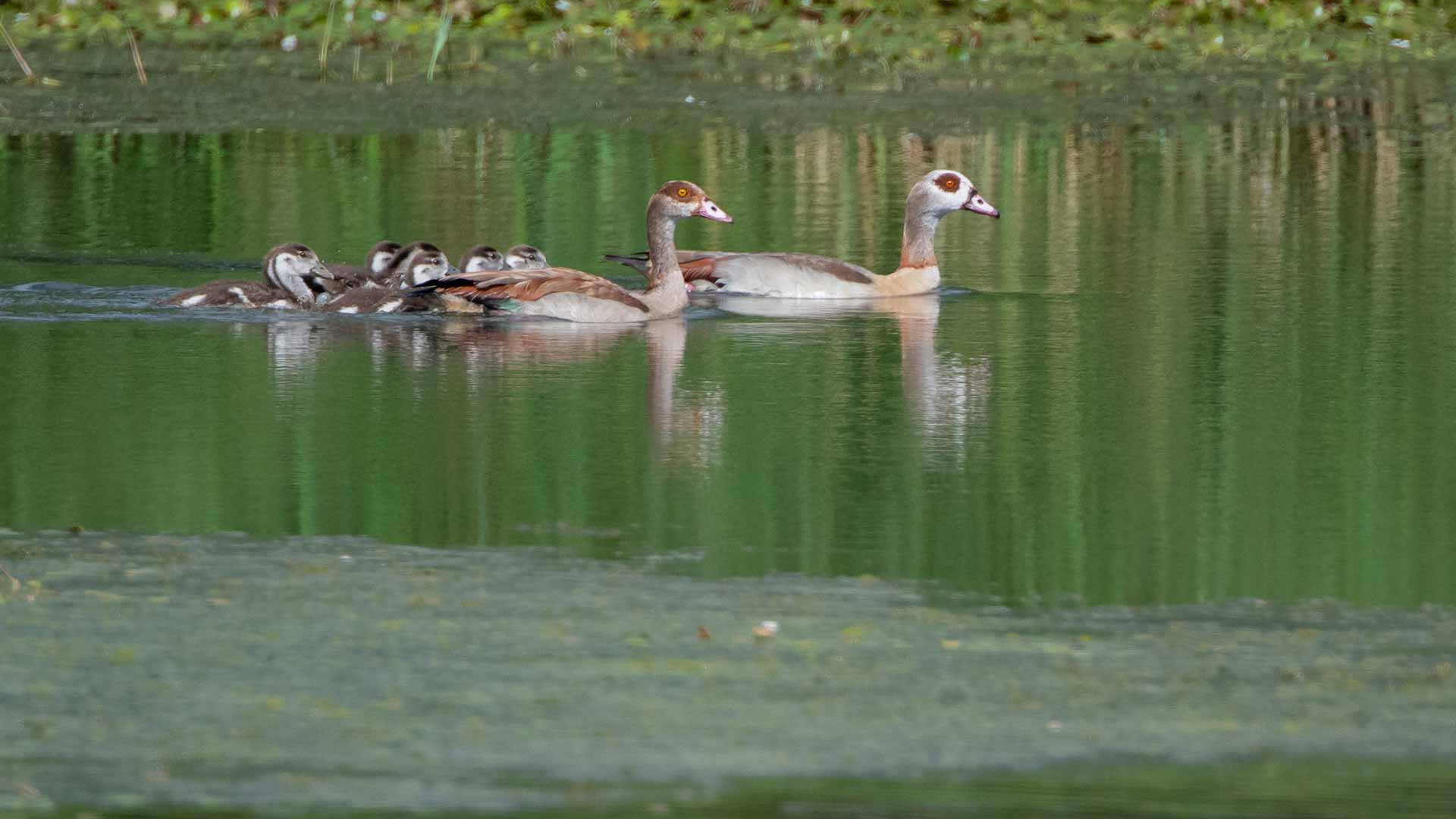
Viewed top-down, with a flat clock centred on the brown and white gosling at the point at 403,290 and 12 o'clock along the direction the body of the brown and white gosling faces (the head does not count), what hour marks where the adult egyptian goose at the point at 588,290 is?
The adult egyptian goose is roughly at 1 o'clock from the brown and white gosling.

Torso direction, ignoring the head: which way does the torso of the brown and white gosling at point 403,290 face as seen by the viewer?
to the viewer's right

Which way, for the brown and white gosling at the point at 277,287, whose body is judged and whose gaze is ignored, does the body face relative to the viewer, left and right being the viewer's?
facing to the right of the viewer

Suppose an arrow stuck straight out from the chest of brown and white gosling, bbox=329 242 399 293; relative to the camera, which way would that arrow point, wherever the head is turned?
to the viewer's right

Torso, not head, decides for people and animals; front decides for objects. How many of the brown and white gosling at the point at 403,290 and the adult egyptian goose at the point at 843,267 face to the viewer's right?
2

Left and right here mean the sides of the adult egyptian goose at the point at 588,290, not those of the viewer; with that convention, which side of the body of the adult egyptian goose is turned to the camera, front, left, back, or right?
right

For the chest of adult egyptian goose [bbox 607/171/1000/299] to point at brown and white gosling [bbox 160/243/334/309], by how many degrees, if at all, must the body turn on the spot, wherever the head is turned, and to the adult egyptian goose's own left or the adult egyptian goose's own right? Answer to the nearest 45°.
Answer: approximately 180°

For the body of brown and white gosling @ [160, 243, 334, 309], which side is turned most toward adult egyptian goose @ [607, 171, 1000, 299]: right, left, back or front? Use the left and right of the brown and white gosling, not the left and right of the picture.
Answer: front

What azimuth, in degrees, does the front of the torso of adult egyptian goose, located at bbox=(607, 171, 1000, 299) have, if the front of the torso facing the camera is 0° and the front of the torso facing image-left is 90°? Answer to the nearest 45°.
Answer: approximately 270°

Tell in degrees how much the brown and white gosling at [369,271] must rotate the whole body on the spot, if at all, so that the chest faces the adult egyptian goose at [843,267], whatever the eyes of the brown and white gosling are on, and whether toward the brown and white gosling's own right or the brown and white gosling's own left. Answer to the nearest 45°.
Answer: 0° — it already faces it
